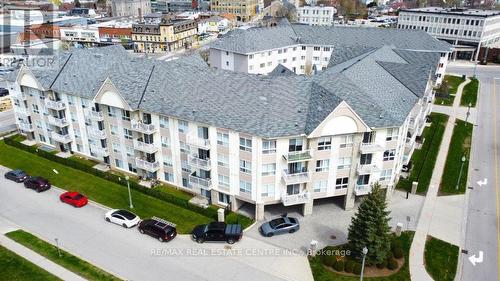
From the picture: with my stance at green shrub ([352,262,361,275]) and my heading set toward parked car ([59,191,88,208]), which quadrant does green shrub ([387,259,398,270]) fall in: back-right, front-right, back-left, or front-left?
back-right

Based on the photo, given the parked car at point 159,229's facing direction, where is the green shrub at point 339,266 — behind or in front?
behind

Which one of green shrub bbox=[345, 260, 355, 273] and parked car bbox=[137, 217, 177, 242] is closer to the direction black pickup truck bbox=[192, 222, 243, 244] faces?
the parked car

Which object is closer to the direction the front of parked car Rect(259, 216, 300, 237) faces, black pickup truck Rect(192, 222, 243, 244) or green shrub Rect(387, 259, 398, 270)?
the black pickup truck

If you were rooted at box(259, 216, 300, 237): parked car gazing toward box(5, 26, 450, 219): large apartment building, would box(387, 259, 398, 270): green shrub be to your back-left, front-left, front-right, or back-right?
back-right

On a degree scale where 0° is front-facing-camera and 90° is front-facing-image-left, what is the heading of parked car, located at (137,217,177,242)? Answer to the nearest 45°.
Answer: approximately 135°
